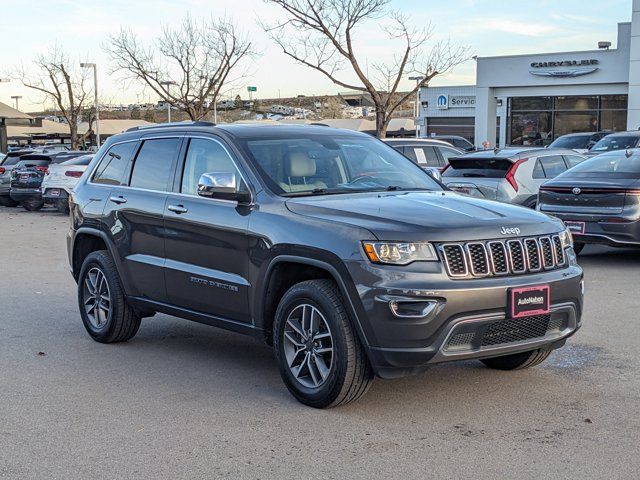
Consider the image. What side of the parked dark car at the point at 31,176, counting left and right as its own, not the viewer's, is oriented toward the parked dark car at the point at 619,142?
right

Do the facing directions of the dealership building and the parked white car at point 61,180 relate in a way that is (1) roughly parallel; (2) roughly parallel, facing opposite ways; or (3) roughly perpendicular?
roughly parallel, facing opposite ways

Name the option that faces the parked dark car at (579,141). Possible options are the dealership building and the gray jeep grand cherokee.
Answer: the dealership building

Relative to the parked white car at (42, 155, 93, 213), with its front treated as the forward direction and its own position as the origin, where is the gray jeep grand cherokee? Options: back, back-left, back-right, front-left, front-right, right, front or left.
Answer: back-right

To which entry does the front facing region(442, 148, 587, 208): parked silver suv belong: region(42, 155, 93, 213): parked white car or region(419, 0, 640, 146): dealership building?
the dealership building

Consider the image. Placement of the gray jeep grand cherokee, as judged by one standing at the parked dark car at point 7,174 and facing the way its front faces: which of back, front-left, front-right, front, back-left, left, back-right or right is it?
back-right

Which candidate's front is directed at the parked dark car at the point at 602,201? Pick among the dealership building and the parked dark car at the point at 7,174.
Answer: the dealership building

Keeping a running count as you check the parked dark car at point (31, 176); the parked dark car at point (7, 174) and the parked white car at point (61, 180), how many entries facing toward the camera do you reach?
0

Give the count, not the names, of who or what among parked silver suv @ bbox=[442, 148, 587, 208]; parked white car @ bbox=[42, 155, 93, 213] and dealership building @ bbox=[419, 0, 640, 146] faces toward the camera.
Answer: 1

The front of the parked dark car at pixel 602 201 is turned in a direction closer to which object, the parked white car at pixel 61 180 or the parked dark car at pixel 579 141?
the parked dark car

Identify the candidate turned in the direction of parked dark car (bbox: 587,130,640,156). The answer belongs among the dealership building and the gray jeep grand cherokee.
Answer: the dealership building

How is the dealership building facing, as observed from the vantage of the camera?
facing the viewer

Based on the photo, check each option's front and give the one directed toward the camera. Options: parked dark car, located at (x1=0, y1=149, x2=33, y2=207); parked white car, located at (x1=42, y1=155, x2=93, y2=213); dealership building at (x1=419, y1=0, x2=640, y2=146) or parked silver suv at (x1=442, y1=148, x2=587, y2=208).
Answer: the dealership building

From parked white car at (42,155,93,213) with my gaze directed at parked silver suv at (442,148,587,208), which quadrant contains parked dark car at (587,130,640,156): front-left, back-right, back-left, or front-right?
front-left

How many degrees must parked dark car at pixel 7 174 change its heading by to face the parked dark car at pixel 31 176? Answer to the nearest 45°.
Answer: approximately 135° to its right

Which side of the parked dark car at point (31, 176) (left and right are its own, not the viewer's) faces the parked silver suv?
right

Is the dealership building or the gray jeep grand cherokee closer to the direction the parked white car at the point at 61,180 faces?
the dealership building

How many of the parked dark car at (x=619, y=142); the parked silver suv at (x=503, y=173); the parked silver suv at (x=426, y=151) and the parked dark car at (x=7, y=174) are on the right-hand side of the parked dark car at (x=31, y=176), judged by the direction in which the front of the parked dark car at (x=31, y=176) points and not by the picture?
3

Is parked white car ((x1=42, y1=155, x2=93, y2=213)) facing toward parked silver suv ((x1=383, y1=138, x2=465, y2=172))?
no

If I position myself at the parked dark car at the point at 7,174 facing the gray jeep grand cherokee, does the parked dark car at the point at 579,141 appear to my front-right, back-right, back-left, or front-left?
front-left
